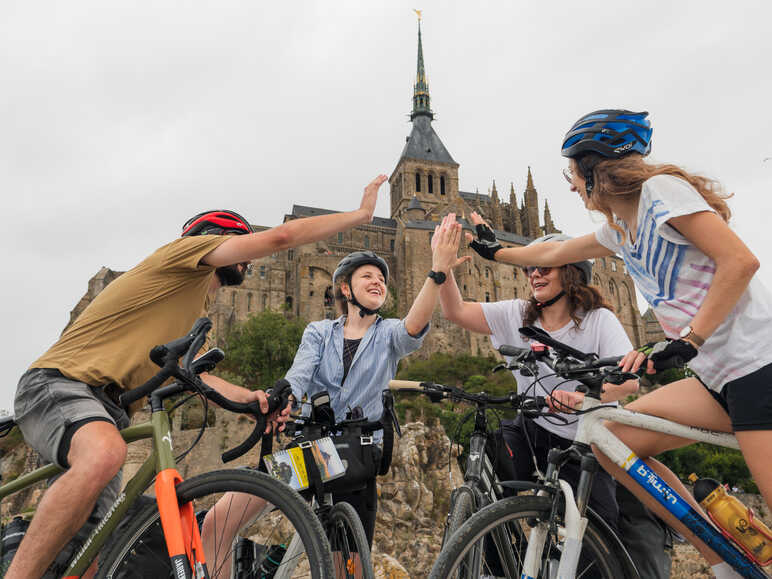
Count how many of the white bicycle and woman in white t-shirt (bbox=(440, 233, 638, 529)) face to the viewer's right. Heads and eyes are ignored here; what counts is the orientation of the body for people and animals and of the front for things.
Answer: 0

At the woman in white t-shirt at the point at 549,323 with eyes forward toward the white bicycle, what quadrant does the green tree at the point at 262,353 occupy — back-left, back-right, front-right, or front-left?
back-right

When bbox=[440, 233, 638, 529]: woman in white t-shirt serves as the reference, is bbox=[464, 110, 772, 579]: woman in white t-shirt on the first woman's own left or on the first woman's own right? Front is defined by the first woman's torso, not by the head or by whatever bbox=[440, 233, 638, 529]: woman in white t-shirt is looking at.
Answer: on the first woman's own left

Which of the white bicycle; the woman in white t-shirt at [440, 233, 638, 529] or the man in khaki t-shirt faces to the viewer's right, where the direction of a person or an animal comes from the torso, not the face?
the man in khaki t-shirt

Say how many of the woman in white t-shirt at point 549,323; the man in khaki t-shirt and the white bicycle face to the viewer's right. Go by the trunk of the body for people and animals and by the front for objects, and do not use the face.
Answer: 1

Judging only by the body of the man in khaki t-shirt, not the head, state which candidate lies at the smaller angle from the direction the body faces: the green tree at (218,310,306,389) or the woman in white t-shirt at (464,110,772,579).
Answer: the woman in white t-shirt

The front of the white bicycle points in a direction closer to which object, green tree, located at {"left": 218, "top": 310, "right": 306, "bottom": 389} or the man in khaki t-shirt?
the man in khaki t-shirt

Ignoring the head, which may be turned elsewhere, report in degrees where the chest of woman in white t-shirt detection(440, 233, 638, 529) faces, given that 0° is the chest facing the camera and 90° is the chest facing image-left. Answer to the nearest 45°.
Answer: approximately 45°

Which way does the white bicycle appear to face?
to the viewer's left

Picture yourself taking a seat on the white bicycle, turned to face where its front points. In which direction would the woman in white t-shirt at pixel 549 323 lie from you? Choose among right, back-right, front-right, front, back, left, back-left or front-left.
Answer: right

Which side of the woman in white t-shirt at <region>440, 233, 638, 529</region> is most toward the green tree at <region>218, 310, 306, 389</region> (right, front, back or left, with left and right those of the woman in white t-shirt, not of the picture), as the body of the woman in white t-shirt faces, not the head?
right

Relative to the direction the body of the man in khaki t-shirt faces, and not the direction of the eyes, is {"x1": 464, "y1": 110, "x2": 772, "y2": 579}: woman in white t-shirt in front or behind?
in front

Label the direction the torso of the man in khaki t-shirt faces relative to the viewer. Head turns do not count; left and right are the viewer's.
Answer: facing to the right of the viewer
